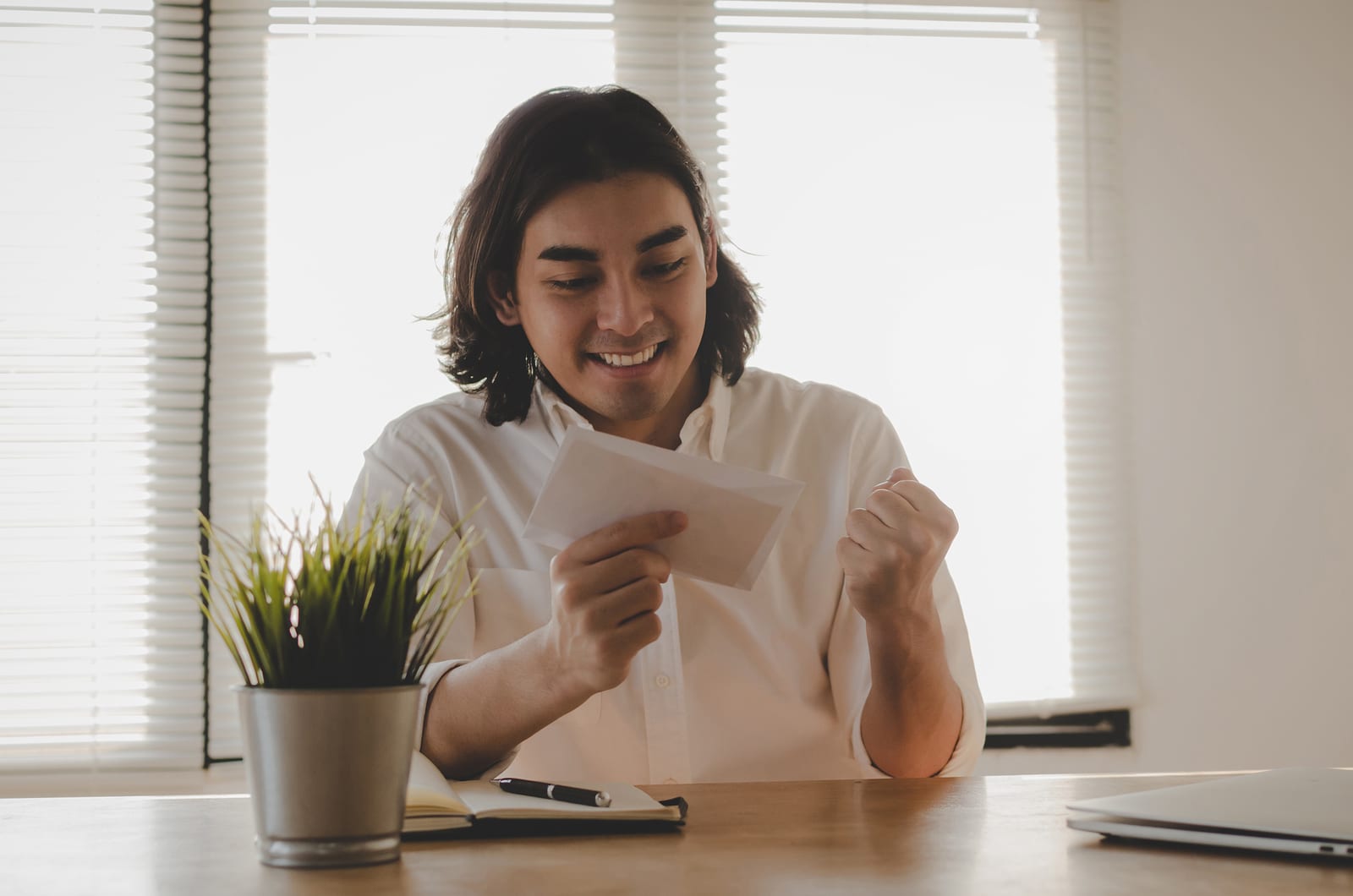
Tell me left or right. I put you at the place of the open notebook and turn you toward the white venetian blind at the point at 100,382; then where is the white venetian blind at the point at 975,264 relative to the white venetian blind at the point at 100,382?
right

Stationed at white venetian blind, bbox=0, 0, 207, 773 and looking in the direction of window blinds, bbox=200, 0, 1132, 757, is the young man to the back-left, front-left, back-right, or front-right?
front-right

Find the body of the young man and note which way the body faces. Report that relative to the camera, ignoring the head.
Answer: toward the camera

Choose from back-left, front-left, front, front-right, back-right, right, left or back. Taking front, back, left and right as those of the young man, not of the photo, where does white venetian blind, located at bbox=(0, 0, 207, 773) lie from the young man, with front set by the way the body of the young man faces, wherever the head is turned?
back-right

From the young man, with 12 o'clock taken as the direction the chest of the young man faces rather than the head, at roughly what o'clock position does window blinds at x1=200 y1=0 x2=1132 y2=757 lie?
The window blinds is roughly at 6 o'clock from the young man.

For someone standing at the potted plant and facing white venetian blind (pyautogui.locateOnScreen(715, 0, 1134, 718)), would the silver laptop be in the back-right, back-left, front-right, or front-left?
front-right

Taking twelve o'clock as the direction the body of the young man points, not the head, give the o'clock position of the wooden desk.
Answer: The wooden desk is roughly at 12 o'clock from the young man.

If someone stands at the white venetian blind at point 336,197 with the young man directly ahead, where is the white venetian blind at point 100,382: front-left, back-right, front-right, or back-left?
back-right

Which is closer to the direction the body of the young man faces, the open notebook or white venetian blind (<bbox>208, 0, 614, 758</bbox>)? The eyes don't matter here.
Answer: the open notebook

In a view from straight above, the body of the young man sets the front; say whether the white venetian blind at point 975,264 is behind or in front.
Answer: behind

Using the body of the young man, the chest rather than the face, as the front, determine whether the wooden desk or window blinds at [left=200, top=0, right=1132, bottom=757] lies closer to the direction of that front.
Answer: the wooden desk

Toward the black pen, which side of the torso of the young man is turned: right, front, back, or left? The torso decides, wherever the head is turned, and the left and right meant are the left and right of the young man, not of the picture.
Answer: front

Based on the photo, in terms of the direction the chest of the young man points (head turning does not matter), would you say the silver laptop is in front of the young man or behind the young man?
in front

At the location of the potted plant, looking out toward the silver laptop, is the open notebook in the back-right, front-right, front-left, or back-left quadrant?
front-left

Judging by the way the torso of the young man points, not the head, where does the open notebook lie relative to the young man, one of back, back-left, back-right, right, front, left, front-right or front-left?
front
